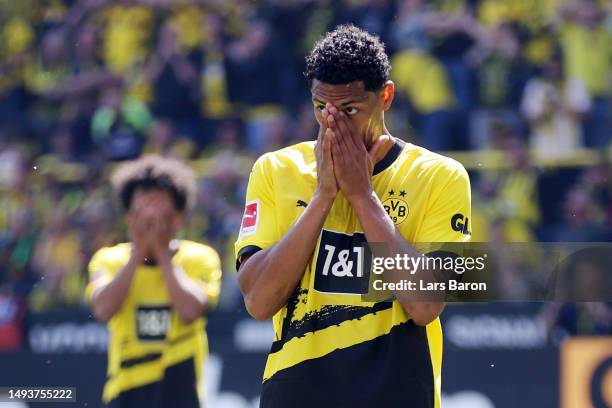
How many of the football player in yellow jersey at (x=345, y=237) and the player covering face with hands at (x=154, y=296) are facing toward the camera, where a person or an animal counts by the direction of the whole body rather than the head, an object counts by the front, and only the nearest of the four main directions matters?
2

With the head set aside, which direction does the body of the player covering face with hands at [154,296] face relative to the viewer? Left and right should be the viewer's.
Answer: facing the viewer

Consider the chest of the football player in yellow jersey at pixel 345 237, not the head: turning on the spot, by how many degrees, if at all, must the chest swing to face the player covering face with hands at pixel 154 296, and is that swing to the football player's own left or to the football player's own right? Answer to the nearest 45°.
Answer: approximately 135° to the football player's own right

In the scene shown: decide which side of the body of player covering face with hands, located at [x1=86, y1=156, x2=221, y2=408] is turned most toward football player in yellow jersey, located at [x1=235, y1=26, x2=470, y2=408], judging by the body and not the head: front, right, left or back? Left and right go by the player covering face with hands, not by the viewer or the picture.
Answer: front

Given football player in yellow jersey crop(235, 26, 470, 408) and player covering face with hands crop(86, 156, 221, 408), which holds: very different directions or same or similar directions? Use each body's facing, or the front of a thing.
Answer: same or similar directions

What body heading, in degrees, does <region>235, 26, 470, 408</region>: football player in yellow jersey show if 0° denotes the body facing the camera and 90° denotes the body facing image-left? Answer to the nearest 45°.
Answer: approximately 0°
